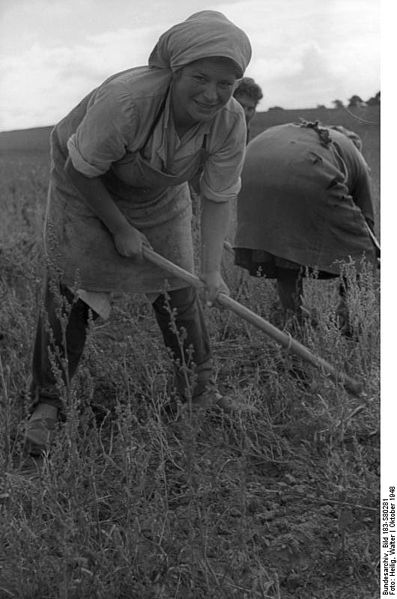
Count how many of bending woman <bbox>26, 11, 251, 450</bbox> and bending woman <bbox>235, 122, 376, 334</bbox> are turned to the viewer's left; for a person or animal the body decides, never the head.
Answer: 0

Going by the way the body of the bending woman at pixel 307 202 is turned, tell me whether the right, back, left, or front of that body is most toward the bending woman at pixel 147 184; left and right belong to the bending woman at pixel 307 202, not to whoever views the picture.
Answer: back

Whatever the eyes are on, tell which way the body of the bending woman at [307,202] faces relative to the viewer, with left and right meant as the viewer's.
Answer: facing away from the viewer and to the right of the viewer

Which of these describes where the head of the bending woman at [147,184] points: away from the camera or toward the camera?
toward the camera

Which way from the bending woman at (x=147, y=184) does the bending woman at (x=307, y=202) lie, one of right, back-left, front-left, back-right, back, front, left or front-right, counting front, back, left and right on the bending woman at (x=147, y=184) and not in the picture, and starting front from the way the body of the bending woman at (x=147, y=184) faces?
left

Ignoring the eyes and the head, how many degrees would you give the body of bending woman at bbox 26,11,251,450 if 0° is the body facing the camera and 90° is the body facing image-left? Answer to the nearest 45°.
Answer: approximately 315°
